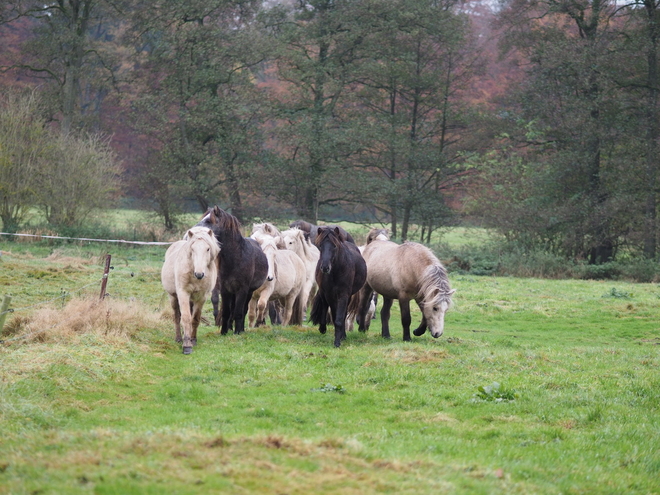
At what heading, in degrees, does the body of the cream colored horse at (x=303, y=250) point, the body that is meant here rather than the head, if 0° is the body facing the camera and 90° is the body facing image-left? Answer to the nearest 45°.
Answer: approximately 45°

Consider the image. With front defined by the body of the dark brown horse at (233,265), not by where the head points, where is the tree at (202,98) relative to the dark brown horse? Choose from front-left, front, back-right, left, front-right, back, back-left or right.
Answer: back-right

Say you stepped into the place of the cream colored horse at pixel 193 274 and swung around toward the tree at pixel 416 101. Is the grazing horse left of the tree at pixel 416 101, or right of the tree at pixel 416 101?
right

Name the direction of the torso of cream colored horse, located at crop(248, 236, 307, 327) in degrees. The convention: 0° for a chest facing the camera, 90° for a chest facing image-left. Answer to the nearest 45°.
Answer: approximately 45°

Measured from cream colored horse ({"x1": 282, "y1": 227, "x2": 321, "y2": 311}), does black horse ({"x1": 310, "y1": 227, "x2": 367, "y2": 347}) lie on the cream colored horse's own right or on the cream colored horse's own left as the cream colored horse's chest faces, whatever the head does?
on the cream colored horse's own left

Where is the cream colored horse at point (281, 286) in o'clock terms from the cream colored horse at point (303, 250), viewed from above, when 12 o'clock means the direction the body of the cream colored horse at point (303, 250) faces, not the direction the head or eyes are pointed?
the cream colored horse at point (281, 286) is roughly at 11 o'clock from the cream colored horse at point (303, 250).

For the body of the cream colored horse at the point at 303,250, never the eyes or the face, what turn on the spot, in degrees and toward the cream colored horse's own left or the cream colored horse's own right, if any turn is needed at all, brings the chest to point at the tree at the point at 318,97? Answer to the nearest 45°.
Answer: approximately 135° to the cream colored horse's own right

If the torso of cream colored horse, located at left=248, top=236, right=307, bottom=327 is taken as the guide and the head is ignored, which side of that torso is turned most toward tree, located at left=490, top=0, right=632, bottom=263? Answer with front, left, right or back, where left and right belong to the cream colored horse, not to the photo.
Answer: back

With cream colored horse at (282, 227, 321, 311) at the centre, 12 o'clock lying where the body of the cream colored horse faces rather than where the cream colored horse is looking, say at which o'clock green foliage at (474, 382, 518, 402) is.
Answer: The green foliage is roughly at 10 o'clock from the cream colored horse.

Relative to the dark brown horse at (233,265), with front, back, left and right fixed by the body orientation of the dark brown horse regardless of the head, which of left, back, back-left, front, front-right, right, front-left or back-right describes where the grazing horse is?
back-left

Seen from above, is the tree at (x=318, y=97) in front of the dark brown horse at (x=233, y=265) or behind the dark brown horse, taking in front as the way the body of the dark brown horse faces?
behind
